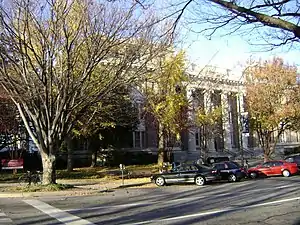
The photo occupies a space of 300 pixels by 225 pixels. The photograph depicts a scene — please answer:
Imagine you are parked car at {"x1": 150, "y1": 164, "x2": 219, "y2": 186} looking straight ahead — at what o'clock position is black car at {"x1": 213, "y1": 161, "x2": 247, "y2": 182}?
The black car is roughly at 5 o'clock from the parked car.

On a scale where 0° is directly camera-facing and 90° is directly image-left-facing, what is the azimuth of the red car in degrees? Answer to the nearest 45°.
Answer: approximately 90°

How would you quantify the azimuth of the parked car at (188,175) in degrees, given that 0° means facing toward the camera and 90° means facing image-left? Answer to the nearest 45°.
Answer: approximately 90°

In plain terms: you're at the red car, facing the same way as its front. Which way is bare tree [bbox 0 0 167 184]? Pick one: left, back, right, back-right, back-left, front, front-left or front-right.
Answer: front-left

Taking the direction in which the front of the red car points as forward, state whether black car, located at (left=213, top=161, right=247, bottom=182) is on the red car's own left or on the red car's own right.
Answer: on the red car's own left

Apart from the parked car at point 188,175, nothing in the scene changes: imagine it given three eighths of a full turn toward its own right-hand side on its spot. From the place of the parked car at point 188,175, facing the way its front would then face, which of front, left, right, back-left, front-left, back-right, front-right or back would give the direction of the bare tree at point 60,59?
back

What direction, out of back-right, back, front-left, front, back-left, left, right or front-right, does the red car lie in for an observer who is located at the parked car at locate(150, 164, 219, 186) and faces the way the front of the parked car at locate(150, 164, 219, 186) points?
back-right

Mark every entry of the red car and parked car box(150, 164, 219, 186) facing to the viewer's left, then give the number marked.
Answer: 2

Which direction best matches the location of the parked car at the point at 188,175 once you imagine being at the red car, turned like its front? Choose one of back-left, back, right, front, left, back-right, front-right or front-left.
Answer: front-left
